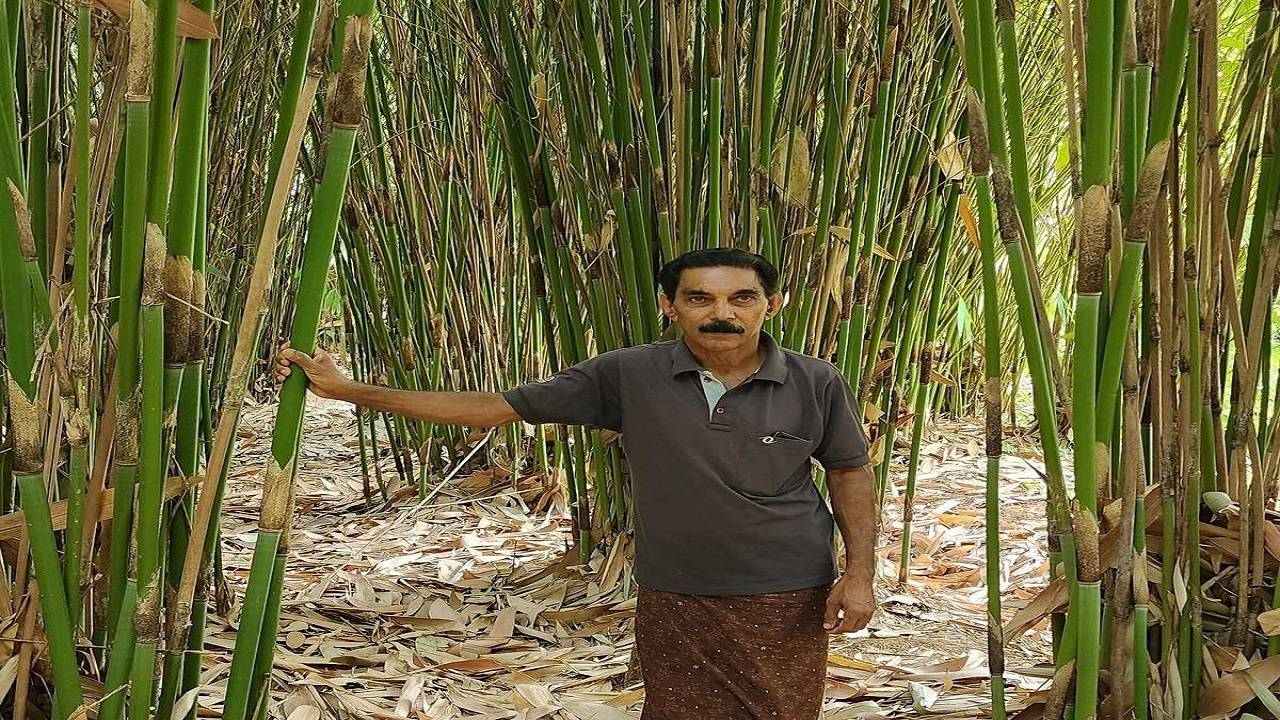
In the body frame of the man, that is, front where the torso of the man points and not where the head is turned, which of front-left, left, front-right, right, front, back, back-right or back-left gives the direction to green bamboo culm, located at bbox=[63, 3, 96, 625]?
front-right

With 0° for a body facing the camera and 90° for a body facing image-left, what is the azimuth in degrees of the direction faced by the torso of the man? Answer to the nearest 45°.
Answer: approximately 0°

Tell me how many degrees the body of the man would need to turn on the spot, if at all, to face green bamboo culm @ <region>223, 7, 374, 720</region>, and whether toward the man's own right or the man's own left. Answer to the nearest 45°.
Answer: approximately 45° to the man's own right
